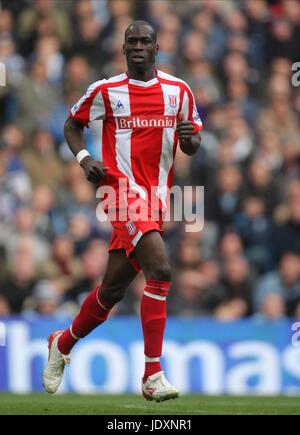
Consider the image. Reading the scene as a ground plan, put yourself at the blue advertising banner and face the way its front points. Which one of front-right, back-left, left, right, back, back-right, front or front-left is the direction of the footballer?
front

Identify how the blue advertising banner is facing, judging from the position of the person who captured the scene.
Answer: facing the viewer
